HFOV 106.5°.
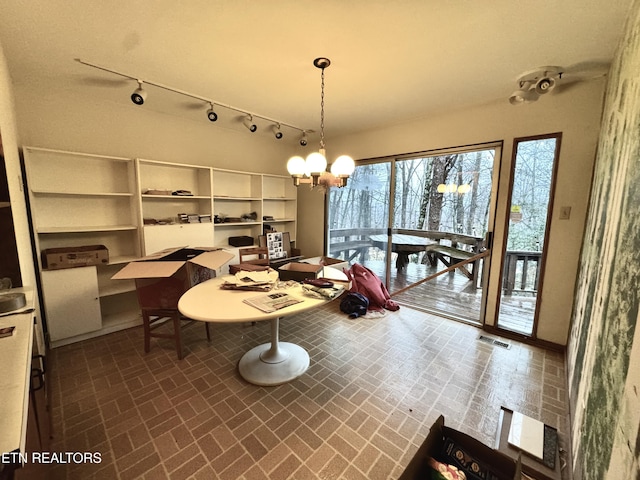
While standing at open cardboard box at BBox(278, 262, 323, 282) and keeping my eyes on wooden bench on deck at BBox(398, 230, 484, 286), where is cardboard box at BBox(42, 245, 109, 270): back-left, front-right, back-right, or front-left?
back-left

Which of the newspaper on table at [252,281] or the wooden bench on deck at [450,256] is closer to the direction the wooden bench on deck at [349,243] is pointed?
the wooden bench on deck

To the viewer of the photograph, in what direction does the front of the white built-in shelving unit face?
facing the viewer and to the right of the viewer

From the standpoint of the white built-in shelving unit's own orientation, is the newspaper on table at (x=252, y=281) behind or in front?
in front

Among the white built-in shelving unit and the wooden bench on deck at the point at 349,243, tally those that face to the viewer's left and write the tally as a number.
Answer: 0
